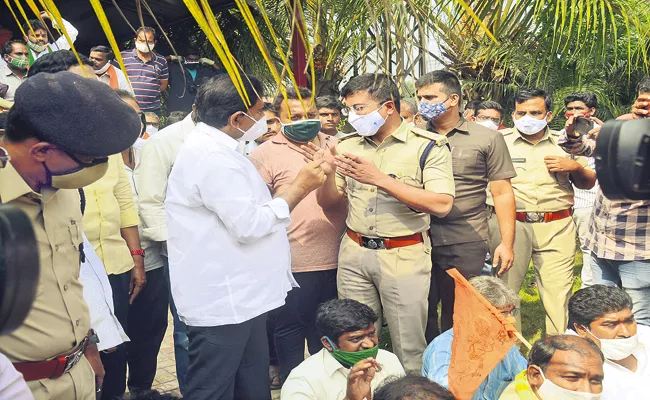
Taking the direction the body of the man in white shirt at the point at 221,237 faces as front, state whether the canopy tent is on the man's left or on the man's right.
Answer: on the man's left

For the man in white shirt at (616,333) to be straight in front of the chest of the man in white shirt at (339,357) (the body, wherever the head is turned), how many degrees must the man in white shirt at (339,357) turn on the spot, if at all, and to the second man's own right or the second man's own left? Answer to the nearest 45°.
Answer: approximately 45° to the second man's own left

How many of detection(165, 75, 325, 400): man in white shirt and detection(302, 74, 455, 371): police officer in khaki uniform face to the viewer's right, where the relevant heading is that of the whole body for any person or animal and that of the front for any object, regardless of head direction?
1

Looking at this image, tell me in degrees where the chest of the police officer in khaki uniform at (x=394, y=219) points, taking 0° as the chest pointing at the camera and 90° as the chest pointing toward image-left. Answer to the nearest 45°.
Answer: approximately 45°

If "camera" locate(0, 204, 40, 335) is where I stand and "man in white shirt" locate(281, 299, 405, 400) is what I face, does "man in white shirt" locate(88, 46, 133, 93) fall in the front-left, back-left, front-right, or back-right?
front-left

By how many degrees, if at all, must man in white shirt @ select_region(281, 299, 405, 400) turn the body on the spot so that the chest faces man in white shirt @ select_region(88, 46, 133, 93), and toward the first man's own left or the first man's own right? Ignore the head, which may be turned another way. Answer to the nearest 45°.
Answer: approximately 180°

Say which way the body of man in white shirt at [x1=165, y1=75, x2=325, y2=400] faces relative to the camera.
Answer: to the viewer's right

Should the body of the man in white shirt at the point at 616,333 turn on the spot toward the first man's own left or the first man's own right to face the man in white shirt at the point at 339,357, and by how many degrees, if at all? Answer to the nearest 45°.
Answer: approximately 90° to the first man's own right

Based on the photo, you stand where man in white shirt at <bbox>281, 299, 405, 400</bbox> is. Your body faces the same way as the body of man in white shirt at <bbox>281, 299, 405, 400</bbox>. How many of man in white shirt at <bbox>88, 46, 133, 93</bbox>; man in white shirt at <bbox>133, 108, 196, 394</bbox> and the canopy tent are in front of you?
0

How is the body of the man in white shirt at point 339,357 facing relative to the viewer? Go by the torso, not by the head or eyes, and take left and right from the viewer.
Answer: facing the viewer and to the right of the viewer

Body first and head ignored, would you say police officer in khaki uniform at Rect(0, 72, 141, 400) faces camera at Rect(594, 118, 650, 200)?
yes

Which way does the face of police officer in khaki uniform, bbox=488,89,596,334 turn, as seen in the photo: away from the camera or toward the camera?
toward the camera

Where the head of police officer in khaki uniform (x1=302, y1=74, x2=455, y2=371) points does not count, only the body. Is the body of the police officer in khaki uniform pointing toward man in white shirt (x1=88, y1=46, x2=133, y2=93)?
no

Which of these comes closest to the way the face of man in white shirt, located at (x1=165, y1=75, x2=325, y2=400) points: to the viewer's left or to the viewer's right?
to the viewer's right
